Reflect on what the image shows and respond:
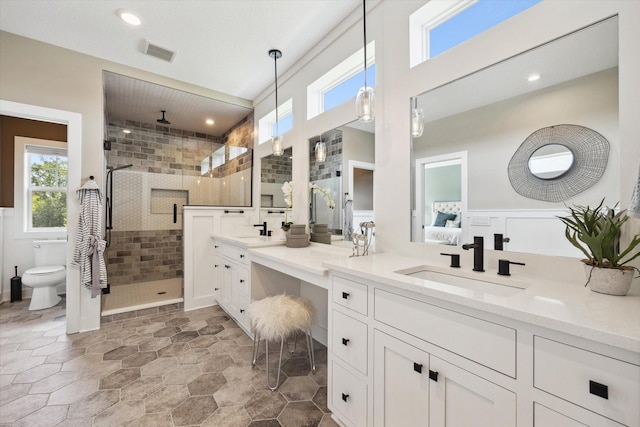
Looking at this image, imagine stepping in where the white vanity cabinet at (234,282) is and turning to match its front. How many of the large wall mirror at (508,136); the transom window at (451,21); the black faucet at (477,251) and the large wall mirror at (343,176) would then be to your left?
4

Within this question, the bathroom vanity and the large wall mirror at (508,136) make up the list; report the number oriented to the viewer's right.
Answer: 0

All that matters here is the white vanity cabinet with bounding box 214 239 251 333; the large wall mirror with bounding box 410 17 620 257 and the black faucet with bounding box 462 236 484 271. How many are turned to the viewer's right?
0

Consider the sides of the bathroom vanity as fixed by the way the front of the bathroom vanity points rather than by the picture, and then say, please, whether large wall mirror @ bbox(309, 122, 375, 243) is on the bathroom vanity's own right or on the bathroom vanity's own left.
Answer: on the bathroom vanity's own right

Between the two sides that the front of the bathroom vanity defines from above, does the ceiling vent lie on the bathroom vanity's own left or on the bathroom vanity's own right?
on the bathroom vanity's own right

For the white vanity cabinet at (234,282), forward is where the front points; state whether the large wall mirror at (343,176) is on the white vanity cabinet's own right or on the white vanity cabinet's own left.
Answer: on the white vanity cabinet's own left

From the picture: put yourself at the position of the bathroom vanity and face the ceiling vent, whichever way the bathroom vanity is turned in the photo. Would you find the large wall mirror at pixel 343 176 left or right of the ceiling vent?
right

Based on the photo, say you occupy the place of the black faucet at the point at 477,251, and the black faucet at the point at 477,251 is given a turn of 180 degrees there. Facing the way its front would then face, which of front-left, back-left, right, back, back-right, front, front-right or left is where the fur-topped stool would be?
back-left

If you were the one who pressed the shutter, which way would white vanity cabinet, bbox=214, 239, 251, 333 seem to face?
facing the viewer and to the left of the viewer

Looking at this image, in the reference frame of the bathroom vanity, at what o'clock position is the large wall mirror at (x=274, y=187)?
The large wall mirror is roughly at 3 o'clock from the bathroom vanity.

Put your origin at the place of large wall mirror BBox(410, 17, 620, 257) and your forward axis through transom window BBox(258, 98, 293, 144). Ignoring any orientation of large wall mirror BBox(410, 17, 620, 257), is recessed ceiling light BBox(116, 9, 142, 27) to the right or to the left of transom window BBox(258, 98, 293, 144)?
left
